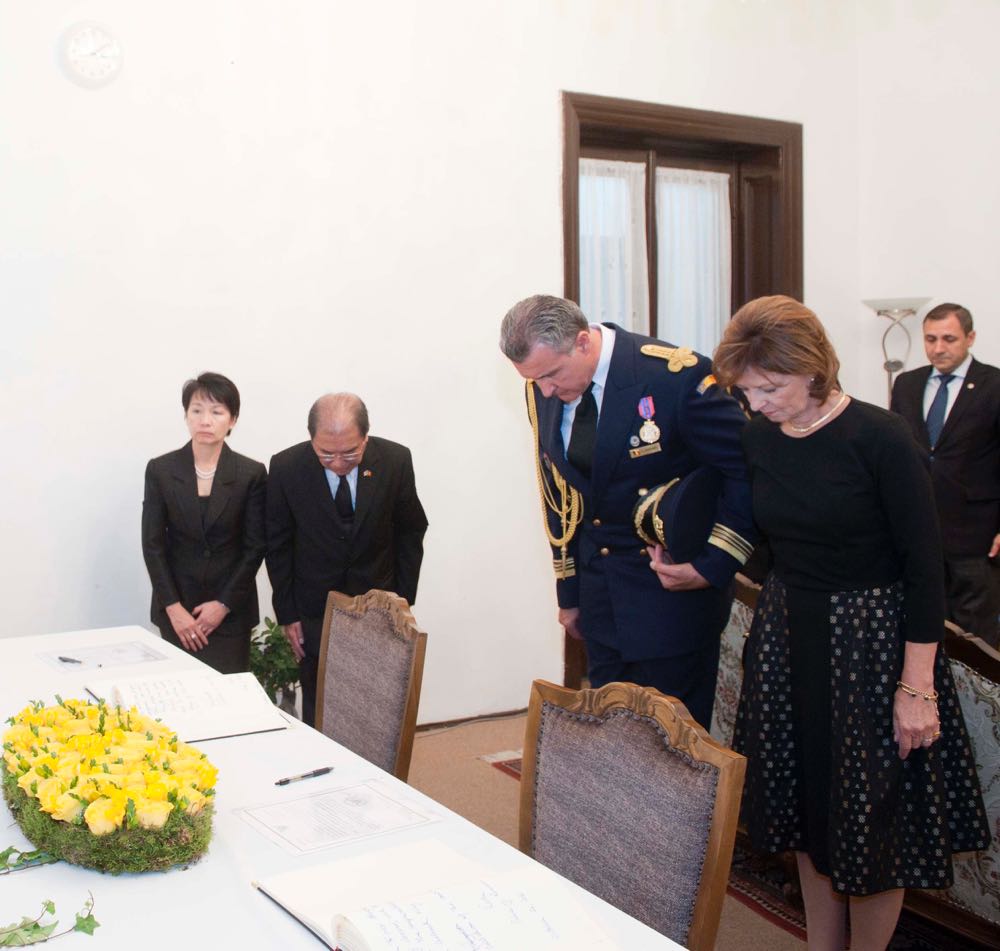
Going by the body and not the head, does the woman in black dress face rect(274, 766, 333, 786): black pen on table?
yes

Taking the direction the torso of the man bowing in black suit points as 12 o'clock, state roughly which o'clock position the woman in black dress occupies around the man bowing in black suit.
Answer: The woman in black dress is roughly at 11 o'clock from the man bowing in black suit.

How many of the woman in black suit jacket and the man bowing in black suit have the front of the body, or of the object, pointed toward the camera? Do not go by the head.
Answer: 2

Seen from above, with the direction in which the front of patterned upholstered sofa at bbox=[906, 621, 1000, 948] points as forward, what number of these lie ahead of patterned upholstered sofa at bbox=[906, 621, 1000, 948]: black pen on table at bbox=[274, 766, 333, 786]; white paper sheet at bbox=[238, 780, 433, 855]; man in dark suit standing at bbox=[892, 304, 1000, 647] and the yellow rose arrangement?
3

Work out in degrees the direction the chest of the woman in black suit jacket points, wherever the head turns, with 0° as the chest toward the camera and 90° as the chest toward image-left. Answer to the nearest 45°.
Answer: approximately 0°

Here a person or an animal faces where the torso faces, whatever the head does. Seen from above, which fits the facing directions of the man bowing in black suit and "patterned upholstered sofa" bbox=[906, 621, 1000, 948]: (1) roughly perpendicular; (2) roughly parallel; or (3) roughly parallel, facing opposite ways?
roughly perpendicular

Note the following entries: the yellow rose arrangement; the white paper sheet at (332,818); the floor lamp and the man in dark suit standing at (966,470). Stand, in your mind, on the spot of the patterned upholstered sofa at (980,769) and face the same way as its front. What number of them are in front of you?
2
